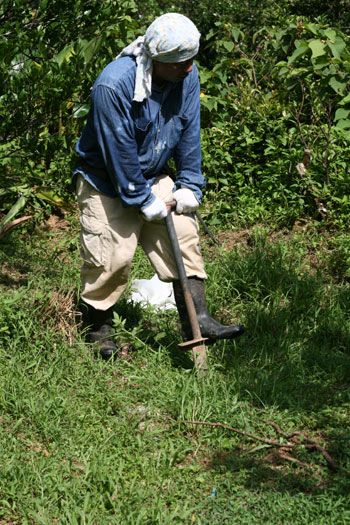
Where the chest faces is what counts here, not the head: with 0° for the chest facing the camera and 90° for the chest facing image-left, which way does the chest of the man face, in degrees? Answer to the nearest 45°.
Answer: approximately 315°

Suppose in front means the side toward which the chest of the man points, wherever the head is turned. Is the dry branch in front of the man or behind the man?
in front

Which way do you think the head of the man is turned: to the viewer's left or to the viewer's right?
to the viewer's right

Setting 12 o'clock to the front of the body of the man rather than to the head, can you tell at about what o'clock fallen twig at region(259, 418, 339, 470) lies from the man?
The fallen twig is roughly at 1 o'clock from the man.

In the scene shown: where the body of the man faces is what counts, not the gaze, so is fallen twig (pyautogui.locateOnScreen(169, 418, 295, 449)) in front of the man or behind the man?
in front
